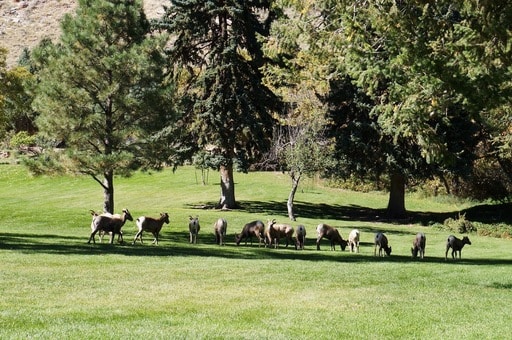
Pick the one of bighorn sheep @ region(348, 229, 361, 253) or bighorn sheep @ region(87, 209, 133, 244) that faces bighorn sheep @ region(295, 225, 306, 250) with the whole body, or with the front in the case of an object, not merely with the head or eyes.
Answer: bighorn sheep @ region(87, 209, 133, 244)

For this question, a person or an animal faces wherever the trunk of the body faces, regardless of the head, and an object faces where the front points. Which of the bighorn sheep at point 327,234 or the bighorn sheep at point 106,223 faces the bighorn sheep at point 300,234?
the bighorn sheep at point 106,223

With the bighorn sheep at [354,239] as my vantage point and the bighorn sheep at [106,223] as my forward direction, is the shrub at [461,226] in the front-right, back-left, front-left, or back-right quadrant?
back-right

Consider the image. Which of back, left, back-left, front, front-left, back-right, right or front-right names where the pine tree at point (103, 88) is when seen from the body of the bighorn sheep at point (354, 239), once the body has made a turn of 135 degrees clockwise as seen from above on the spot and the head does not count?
back-right

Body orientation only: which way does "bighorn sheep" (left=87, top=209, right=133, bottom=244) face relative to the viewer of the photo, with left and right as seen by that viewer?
facing to the right of the viewer

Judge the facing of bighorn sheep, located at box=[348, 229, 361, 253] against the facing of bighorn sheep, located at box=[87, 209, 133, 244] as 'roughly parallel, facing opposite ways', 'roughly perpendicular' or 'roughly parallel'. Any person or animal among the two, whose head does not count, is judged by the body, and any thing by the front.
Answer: roughly perpendicular

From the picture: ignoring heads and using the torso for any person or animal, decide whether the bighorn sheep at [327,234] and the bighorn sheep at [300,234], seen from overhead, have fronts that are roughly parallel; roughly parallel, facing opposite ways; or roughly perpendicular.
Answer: roughly perpendicular

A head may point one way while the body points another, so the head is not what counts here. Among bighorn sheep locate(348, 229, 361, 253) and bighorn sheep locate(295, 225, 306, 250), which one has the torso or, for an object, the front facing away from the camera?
bighorn sheep locate(348, 229, 361, 253)

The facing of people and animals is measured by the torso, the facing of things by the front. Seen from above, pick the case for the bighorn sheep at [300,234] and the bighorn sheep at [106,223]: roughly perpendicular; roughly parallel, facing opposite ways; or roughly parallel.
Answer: roughly perpendicular

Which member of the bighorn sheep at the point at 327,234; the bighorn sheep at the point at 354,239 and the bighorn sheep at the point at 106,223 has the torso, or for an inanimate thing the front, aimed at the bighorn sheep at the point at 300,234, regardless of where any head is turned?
the bighorn sheep at the point at 106,223
